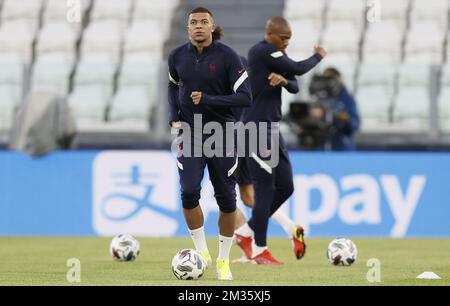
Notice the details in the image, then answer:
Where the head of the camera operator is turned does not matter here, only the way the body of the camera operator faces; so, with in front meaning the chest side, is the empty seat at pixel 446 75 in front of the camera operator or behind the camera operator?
behind

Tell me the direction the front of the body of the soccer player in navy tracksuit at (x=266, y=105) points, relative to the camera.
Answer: to the viewer's right

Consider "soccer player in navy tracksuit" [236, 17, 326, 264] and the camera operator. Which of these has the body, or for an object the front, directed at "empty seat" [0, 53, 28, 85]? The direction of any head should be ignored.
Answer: the camera operator

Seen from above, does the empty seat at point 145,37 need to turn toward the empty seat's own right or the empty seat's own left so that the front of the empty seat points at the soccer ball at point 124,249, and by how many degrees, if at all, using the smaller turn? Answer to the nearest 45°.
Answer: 0° — it already faces it

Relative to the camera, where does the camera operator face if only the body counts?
to the viewer's left

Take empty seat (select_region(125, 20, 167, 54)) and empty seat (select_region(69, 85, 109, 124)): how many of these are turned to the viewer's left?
0

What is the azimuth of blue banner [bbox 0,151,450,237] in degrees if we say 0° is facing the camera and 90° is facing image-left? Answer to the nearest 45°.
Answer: approximately 0°

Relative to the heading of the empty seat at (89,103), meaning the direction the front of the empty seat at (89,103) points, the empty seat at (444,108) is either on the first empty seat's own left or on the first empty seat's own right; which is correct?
on the first empty seat's own left
